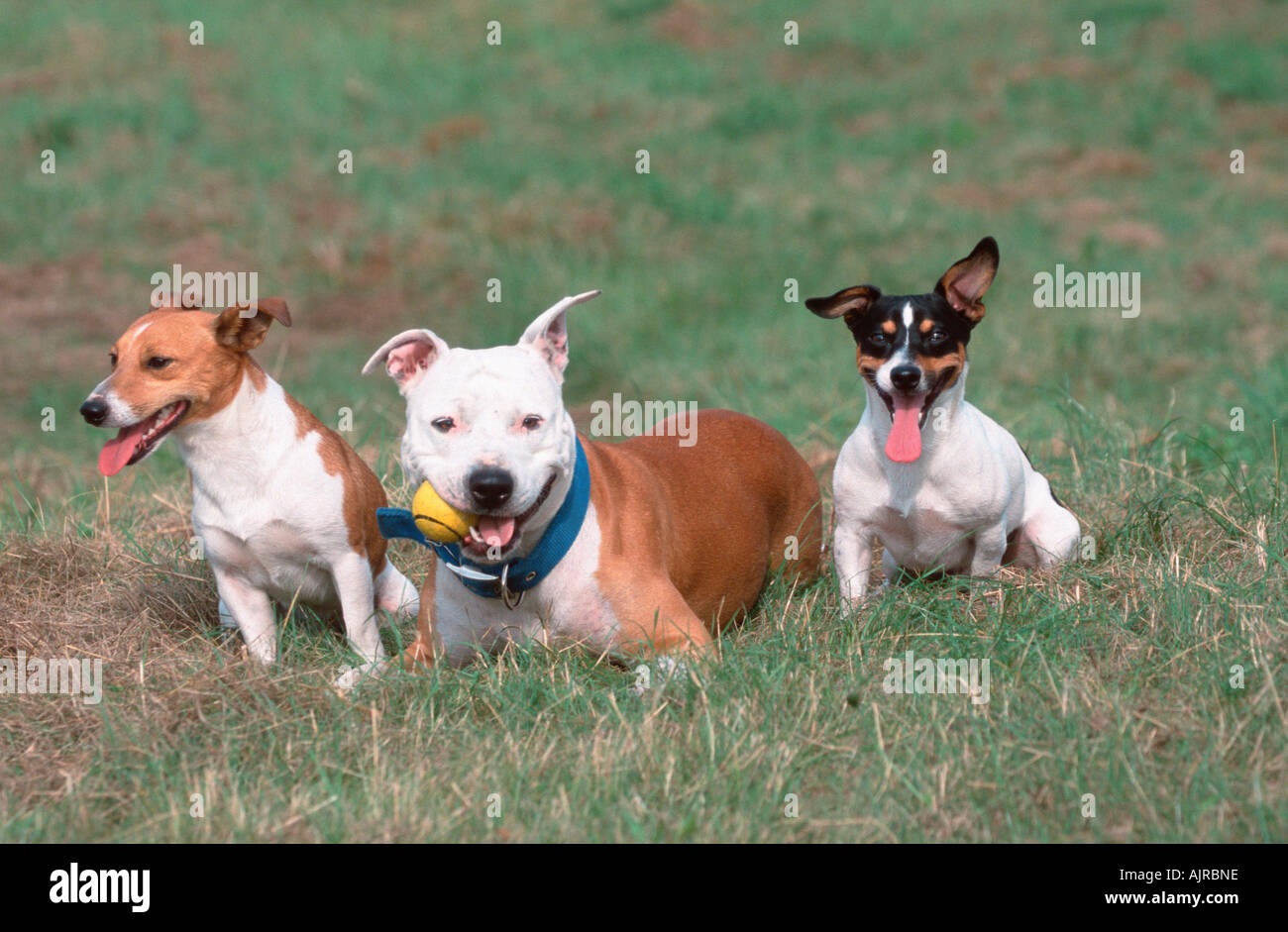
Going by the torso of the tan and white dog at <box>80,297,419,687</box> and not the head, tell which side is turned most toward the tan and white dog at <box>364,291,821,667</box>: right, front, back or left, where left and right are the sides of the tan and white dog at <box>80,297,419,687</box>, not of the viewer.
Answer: left

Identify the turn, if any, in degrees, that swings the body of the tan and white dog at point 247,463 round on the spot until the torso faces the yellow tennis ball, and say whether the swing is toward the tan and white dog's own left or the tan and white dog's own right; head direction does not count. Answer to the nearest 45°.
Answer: approximately 90° to the tan and white dog's own left

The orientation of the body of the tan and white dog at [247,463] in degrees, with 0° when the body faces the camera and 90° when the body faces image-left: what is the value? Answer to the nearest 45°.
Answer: approximately 45°

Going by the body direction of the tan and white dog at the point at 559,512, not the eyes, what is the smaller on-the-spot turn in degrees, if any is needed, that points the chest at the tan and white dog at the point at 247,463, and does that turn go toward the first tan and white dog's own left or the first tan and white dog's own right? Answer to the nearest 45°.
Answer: approximately 45° to the first tan and white dog's own right

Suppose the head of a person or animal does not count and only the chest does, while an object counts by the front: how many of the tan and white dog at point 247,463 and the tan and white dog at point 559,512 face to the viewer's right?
0
